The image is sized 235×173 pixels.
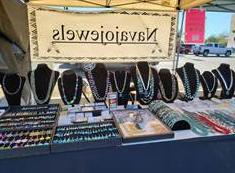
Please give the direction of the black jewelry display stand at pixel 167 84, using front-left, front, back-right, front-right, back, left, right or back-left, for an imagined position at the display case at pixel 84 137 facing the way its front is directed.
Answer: back-left

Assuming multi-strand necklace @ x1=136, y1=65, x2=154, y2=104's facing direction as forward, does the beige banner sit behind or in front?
behind

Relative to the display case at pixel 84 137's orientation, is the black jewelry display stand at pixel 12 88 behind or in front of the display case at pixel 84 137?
behind

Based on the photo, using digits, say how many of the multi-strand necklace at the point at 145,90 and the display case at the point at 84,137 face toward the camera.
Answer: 2

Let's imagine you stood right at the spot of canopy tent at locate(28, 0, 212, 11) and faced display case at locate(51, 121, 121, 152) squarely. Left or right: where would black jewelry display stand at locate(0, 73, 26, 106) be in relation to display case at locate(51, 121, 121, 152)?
right

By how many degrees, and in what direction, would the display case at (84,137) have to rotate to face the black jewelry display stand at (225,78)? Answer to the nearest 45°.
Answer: approximately 135° to its left

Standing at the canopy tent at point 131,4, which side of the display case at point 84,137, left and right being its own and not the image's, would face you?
back
